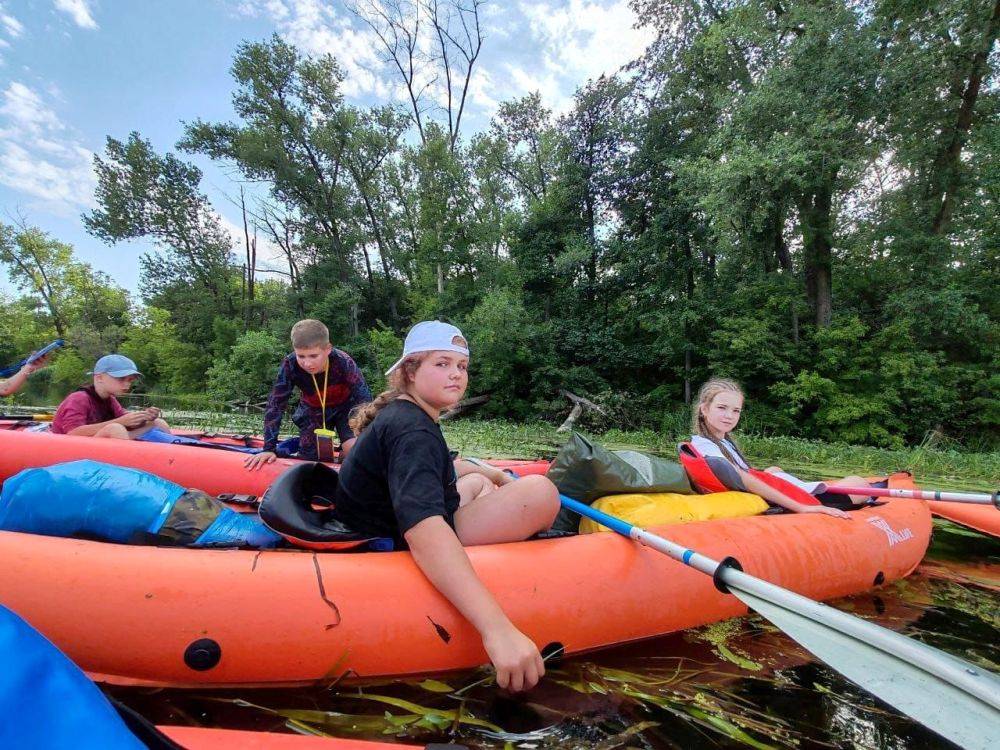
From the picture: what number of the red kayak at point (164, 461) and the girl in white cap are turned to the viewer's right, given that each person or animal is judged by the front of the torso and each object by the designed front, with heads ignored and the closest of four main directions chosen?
2

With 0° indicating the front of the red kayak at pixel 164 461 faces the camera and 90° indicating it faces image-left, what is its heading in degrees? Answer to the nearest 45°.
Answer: approximately 270°

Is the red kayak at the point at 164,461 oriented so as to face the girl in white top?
yes

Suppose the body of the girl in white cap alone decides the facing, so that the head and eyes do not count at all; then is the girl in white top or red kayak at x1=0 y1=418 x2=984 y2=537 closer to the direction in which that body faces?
the girl in white top

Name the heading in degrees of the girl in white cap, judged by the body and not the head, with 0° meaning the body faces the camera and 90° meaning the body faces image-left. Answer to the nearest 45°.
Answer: approximately 270°

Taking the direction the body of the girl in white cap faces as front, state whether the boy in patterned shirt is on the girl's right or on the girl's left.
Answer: on the girl's left

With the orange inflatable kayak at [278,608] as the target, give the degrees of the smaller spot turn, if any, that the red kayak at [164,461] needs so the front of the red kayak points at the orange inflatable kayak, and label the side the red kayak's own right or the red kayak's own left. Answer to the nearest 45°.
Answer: approximately 45° to the red kayak's own right

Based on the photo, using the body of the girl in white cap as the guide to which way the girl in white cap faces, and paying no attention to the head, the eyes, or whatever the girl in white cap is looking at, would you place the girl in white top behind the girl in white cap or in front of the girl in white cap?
in front
